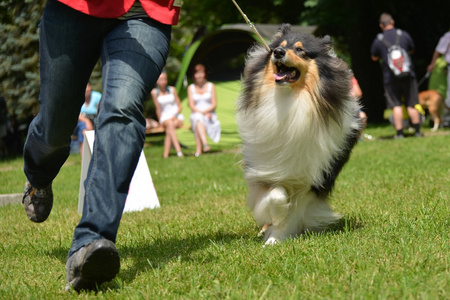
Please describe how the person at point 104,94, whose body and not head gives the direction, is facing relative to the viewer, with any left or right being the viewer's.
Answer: facing the viewer

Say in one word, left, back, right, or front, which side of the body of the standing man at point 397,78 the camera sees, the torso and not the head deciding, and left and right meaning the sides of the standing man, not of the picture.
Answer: back

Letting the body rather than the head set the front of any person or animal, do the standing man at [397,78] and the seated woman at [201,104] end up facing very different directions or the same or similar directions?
very different directions

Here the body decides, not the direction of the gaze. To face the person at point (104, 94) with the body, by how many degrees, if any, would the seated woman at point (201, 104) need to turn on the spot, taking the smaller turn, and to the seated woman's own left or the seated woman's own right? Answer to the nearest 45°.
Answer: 0° — they already face them

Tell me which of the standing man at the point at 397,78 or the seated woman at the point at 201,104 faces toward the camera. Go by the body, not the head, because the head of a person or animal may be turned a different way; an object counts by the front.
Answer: the seated woman

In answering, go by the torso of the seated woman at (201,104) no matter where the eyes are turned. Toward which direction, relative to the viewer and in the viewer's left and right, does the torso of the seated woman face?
facing the viewer

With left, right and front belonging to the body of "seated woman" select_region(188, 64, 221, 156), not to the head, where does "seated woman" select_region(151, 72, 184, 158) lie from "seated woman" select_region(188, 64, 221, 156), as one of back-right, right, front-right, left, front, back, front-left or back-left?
right

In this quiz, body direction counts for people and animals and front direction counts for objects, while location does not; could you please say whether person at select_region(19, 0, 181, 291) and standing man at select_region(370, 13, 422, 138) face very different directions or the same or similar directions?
very different directions

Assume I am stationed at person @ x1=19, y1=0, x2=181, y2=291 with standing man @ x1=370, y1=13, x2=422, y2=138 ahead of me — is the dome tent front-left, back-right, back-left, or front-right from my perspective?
front-left

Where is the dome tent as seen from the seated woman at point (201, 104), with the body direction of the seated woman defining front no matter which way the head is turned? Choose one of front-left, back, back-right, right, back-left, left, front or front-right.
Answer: back

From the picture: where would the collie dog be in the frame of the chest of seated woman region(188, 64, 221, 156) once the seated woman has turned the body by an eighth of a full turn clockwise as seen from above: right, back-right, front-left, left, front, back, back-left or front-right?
front-left

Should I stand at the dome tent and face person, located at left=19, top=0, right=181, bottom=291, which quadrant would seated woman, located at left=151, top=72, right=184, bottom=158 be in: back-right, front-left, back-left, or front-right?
front-right
